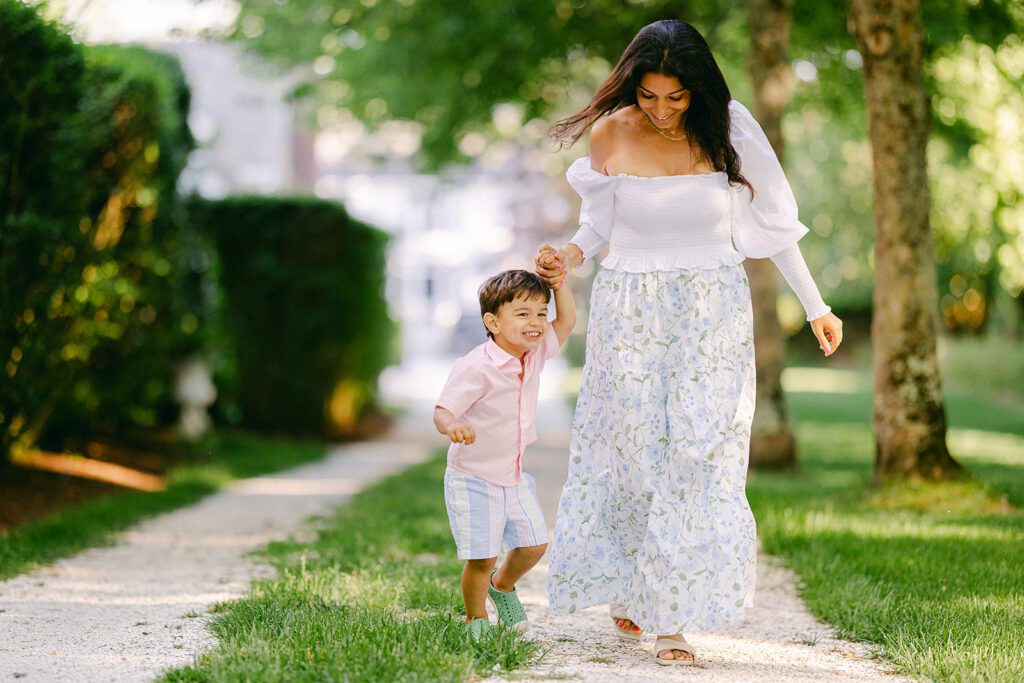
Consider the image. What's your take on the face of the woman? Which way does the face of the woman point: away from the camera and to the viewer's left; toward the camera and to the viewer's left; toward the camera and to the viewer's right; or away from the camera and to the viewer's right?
toward the camera and to the viewer's left

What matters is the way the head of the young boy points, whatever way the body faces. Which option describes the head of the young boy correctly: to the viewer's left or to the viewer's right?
to the viewer's right

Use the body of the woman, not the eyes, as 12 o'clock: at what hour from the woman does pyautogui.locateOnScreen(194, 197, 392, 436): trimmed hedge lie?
The trimmed hedge is roughly at 5 o'clock from the woman.

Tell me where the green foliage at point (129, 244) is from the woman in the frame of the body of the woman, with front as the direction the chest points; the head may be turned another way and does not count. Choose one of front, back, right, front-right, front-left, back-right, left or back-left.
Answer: back-right

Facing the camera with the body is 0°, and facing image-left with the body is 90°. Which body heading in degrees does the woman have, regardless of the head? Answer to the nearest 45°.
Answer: approximately 0°

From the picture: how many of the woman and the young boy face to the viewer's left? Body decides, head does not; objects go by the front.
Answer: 0

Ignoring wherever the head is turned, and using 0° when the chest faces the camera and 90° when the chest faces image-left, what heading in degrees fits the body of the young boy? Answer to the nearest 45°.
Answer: approximately 315°
